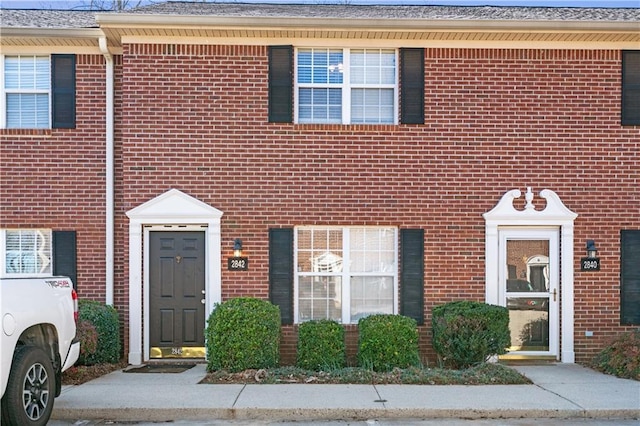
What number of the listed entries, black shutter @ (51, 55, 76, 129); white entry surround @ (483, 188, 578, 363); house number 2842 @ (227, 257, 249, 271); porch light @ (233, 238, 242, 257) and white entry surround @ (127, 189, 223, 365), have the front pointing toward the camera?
5

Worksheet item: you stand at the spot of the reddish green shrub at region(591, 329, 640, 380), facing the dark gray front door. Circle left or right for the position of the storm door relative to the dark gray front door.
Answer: right

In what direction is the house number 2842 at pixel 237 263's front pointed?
toward the camera

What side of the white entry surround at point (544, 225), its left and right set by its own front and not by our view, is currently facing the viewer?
front

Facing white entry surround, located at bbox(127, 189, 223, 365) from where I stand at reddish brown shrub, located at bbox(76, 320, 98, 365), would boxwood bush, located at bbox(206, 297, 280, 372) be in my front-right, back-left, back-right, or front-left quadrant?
front-right

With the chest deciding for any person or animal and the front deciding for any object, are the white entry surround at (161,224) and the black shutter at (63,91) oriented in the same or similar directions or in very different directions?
same or similar directions

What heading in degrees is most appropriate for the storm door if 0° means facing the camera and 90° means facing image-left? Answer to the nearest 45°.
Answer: approximately 0°

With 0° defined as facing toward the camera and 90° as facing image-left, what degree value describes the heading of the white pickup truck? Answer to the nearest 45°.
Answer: approximately 45°

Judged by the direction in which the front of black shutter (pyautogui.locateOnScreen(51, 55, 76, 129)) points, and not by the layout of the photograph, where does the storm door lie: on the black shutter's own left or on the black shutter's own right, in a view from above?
on the black shutter's own left
